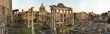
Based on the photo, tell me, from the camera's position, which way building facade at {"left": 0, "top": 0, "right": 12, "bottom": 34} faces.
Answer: facing the viewer and to the right of the viewer
